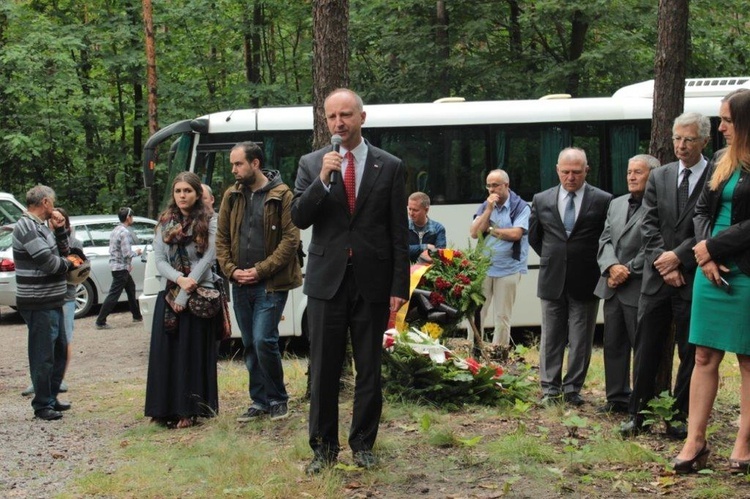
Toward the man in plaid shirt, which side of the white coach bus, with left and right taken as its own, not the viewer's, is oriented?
front

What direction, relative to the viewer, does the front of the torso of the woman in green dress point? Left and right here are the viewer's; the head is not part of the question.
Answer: facing the viewer and to the left of the viewer

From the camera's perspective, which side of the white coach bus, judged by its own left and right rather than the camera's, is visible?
left

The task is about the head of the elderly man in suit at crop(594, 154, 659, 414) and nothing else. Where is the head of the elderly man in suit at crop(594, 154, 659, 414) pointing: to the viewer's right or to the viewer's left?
to the viewer's left

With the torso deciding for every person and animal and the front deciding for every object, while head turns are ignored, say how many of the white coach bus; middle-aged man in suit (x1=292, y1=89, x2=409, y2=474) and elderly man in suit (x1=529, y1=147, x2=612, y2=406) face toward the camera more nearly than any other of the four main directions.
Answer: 2

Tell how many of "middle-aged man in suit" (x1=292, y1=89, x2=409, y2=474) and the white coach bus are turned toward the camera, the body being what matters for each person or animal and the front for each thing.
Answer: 1

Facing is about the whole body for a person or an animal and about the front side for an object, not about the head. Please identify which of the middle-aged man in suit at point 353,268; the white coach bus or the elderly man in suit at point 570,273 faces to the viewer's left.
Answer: the white coach bus

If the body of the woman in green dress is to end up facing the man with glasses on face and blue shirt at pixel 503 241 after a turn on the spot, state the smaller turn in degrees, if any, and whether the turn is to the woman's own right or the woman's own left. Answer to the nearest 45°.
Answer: approximately 90° to the woman's own right

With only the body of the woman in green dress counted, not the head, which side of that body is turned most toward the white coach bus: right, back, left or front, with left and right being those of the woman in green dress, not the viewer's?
right

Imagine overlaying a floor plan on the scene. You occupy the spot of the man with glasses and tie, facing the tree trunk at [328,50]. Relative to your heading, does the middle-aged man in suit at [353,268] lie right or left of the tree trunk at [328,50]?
left

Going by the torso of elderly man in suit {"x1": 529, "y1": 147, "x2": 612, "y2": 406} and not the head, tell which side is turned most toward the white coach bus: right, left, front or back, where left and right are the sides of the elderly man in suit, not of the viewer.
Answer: back

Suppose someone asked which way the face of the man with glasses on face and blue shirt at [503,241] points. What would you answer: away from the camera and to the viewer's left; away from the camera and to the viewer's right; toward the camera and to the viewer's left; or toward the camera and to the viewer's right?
toward the camera and to the viewer's left

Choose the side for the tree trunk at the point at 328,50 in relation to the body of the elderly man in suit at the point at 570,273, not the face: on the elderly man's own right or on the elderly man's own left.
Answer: on the elderly man's own right
